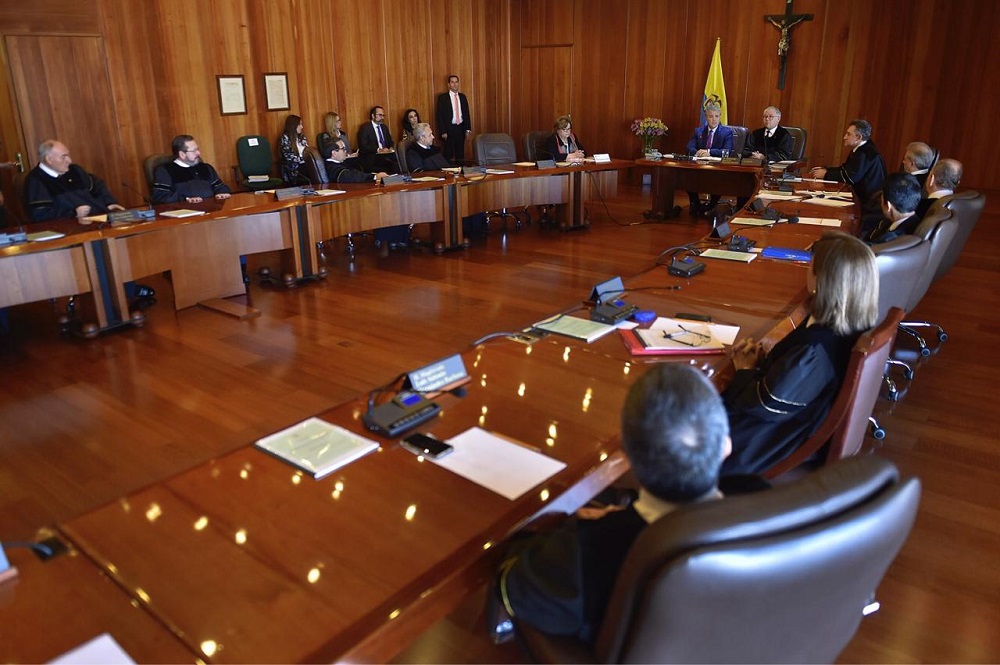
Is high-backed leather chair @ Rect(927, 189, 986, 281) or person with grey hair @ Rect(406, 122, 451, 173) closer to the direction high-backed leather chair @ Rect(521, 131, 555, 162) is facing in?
the high-backed leather chair

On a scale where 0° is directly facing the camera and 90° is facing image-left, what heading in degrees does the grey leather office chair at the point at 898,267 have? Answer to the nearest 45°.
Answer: approximately 135°

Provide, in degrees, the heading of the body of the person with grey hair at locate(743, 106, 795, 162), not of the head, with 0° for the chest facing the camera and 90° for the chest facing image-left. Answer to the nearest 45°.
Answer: approximately 45°

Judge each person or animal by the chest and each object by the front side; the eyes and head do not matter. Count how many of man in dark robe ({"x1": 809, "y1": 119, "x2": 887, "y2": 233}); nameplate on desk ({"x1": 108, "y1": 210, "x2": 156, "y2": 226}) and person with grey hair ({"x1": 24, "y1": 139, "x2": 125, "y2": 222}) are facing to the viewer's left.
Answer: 1

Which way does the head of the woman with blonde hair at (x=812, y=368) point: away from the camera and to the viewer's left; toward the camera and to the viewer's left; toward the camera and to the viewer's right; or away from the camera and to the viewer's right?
away from the camera and to the viewer's left

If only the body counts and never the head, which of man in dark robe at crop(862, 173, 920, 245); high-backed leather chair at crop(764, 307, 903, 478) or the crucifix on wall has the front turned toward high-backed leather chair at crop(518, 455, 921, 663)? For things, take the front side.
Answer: the crucifix on wall

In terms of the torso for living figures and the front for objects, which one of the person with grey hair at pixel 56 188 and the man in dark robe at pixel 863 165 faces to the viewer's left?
the man in dark robe

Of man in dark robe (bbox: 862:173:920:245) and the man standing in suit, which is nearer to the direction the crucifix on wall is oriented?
the man in dark robe

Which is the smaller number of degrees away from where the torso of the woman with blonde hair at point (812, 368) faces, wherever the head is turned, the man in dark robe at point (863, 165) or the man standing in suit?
the man standing in suit

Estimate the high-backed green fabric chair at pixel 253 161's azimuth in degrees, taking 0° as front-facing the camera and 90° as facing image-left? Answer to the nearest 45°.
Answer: approximately 315°

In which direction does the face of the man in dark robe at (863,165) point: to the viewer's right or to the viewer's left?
to the viewer's left

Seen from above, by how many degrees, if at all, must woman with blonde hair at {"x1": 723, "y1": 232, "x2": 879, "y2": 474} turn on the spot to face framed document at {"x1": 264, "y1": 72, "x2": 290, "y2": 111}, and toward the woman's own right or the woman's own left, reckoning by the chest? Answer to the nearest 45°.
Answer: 0° — they already face it

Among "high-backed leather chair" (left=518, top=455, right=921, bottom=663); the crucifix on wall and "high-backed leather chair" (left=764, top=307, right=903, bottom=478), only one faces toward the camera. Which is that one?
the crucifix on wall

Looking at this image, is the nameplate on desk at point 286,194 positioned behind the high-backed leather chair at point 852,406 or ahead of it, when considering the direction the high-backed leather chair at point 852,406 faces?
ahead

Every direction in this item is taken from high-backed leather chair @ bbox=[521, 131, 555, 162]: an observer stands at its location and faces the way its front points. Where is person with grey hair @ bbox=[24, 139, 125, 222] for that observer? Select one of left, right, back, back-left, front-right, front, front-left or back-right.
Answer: right

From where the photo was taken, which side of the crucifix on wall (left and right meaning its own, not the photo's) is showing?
front

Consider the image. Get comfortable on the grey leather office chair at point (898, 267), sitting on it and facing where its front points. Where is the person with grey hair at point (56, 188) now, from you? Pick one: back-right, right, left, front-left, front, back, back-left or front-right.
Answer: front-left
